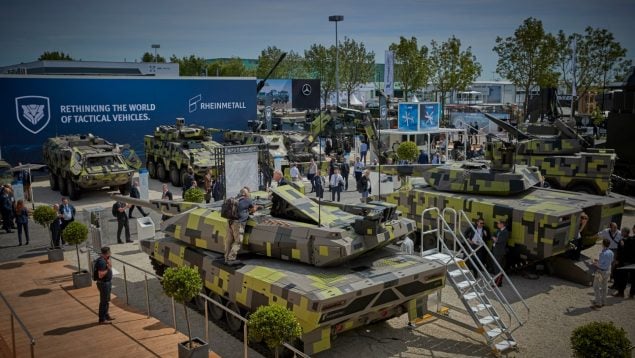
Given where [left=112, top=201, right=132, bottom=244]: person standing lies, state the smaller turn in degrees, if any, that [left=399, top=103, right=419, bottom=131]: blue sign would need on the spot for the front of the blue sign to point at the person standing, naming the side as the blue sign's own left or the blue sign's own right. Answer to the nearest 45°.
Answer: approximately 45° to the blue sign's own right

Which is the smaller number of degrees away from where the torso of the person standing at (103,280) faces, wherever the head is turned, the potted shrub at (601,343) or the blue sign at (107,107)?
the potted shrub

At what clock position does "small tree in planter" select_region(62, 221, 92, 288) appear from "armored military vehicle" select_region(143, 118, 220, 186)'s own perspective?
The small tree in planter is roughly at 2 o'clock from the armored military vehicle.

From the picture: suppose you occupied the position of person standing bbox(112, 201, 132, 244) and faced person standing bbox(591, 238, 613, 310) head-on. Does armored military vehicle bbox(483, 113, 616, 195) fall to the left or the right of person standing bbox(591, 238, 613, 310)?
left

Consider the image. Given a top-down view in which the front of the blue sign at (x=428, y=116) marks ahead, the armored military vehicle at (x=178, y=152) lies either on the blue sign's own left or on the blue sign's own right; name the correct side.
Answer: on the blue sign's own right

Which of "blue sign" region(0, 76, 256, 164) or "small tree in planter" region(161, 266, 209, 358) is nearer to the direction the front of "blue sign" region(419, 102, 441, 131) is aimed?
the small tree in planter

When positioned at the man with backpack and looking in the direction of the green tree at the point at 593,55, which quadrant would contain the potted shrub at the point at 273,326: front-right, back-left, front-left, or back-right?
back-right

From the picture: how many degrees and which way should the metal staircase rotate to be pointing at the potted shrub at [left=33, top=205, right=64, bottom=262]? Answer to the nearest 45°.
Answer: approximately 135° to its right
